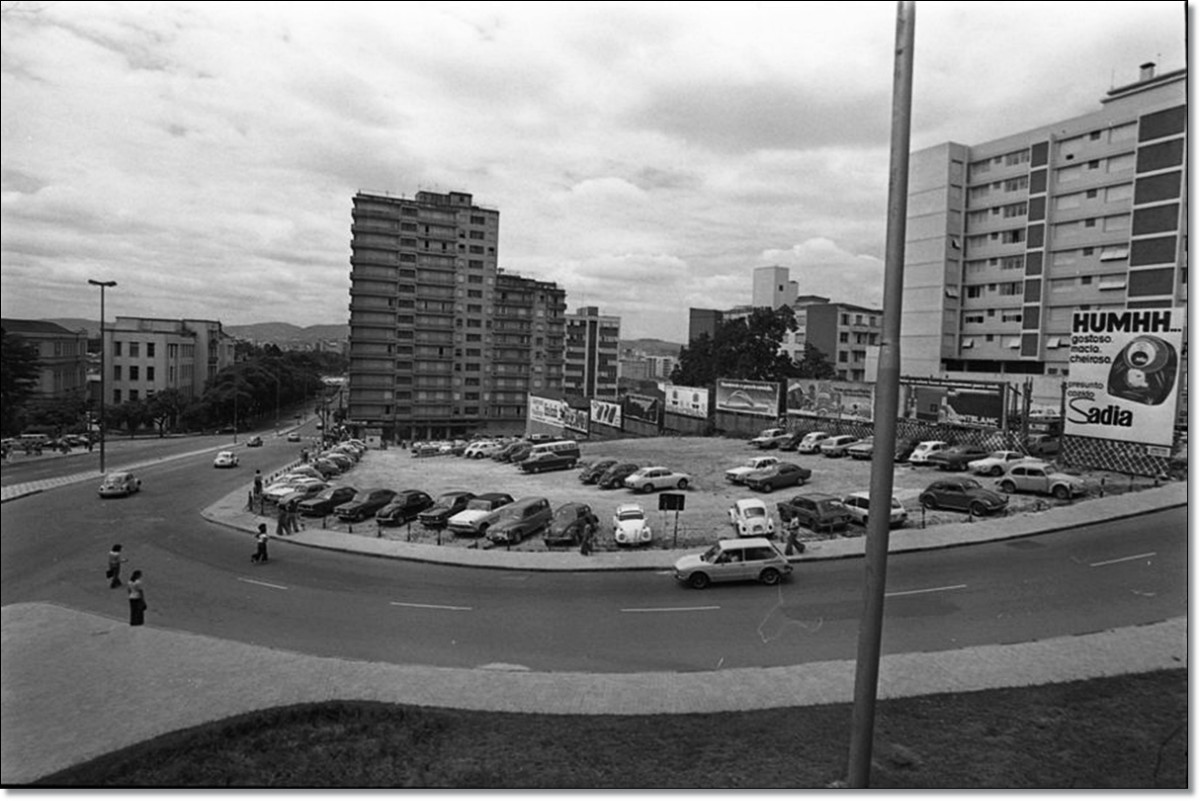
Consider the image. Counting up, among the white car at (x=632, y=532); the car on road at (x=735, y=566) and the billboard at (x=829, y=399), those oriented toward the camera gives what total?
2

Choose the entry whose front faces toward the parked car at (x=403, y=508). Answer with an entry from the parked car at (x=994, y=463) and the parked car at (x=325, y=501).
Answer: the parked car at (x=994, y=463)

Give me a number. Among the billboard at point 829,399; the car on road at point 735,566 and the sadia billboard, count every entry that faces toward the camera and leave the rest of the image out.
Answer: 2

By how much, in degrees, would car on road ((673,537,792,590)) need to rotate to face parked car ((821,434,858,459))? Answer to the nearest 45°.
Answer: approximately 90° to its right

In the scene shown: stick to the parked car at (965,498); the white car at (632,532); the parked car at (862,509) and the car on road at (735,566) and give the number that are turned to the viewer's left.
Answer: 1

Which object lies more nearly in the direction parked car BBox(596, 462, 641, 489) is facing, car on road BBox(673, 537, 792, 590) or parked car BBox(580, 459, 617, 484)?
the car on road

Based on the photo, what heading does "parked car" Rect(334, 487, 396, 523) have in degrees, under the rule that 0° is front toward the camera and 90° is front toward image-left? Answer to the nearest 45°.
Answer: approximately 45°
